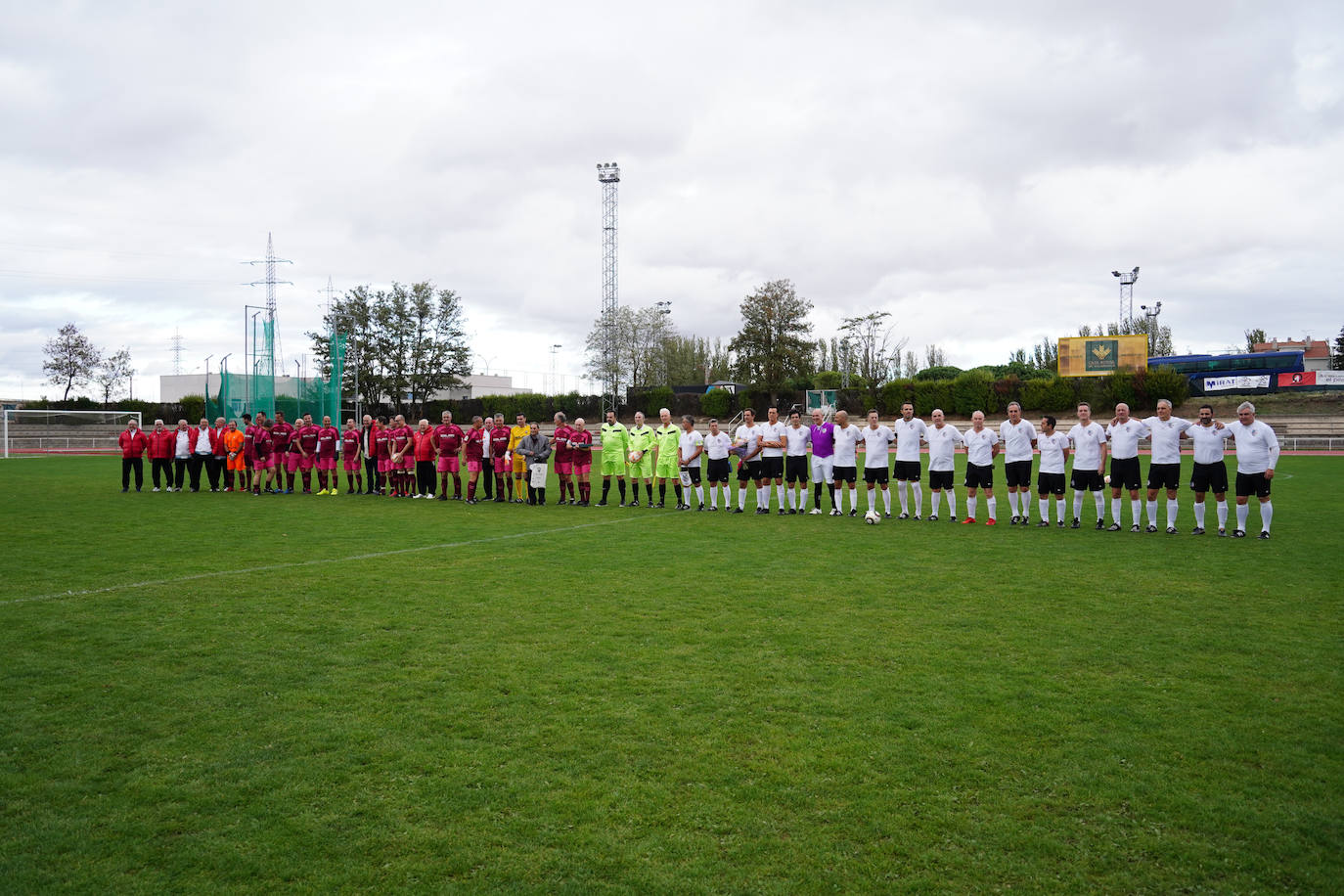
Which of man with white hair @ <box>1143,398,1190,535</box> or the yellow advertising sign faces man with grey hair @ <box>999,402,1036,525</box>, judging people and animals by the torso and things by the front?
the yellow advertising sign

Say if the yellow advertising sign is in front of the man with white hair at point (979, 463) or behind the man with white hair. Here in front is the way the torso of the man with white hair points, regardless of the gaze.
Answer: behind

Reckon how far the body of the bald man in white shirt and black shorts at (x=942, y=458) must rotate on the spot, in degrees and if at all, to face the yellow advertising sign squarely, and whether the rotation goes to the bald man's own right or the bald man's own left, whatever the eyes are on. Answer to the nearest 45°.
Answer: approximately 180°

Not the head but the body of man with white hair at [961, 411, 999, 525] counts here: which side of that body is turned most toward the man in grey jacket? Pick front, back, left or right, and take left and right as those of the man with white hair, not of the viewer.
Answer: right

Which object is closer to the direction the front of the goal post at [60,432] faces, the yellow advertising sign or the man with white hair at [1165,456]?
the man with white hair

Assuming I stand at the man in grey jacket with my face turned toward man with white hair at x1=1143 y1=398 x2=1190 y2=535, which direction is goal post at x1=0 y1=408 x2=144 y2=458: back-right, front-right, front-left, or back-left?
back-left

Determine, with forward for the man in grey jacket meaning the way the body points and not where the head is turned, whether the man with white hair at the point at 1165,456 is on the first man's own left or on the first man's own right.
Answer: on the first man's own left

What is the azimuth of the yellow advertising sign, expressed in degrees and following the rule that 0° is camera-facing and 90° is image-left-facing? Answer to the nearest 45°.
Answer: approximately 0°

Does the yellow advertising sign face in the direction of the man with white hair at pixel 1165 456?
yes

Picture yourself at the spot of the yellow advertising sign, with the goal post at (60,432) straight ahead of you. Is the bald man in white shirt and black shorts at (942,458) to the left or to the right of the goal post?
left
